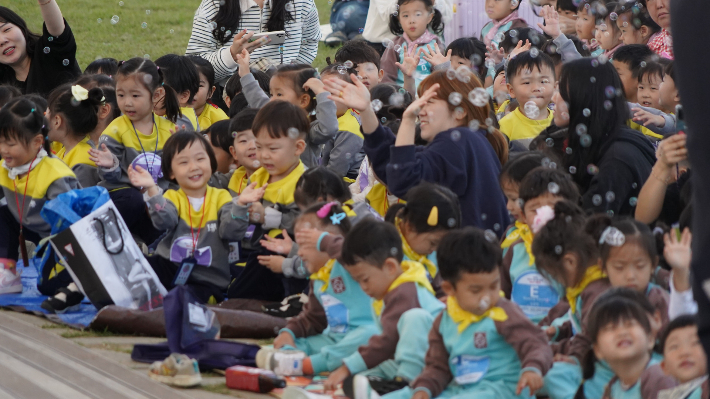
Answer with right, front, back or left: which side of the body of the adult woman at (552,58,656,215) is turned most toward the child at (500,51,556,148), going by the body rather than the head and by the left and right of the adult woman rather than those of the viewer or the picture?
right

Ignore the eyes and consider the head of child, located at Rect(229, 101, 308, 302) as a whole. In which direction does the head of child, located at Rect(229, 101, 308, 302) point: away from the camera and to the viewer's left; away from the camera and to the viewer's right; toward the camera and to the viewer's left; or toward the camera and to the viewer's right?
toward the camera and to the viewer's left

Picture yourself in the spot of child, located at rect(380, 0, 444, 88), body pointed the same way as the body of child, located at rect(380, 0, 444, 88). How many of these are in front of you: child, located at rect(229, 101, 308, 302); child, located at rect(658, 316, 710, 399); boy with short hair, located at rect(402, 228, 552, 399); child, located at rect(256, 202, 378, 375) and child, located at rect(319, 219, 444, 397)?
5

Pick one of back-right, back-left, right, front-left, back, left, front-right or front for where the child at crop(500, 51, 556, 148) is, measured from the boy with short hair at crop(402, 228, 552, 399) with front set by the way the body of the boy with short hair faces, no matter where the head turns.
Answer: back

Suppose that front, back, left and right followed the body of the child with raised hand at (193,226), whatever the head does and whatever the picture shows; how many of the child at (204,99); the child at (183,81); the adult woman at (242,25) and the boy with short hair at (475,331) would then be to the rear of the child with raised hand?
3

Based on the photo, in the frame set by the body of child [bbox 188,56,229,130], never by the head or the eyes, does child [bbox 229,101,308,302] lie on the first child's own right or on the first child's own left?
on the first child's own left

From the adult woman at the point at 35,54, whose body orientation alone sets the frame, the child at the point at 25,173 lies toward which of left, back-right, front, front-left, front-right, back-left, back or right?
front-left

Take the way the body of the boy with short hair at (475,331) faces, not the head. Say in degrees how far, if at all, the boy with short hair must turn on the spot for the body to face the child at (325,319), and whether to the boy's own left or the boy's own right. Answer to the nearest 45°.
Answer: approximately 135° to the boy's own right

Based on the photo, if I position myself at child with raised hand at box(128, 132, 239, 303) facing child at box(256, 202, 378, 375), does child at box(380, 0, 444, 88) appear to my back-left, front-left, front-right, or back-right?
back-left

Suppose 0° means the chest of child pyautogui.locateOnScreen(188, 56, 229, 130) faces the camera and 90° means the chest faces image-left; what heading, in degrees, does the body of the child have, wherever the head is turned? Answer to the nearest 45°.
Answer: approximately 45°
